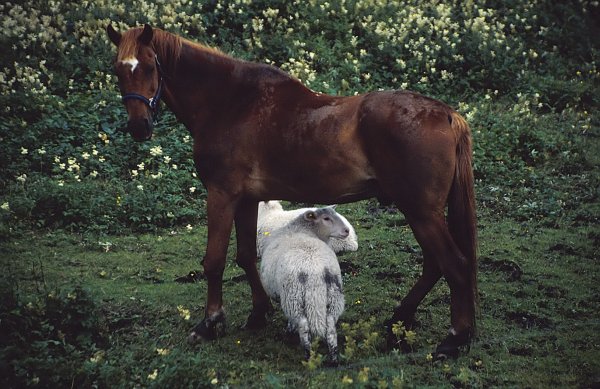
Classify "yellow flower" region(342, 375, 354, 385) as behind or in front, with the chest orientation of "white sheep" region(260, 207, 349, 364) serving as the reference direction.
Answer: behind

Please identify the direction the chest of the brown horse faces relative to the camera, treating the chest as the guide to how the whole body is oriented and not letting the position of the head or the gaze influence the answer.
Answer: to the viewer's left

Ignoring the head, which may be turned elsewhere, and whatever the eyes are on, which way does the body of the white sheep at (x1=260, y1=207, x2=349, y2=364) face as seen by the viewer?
away from the camera

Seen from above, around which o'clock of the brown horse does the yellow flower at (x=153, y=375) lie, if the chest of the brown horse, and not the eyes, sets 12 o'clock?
The yellow flower is roughly at 10 o'clock from the brown horse.

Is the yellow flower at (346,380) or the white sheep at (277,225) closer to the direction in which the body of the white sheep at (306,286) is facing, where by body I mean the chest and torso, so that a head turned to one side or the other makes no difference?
the white sheep

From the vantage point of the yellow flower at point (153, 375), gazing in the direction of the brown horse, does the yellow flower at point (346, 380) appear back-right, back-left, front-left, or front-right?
front-right

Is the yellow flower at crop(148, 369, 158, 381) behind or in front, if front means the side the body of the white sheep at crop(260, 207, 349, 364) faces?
behind

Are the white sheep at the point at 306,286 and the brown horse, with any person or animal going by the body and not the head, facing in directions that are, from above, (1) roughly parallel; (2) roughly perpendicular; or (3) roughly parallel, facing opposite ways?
roughly perpendicular

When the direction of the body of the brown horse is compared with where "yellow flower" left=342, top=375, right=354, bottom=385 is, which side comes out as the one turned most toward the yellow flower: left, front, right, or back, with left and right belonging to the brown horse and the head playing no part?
left
